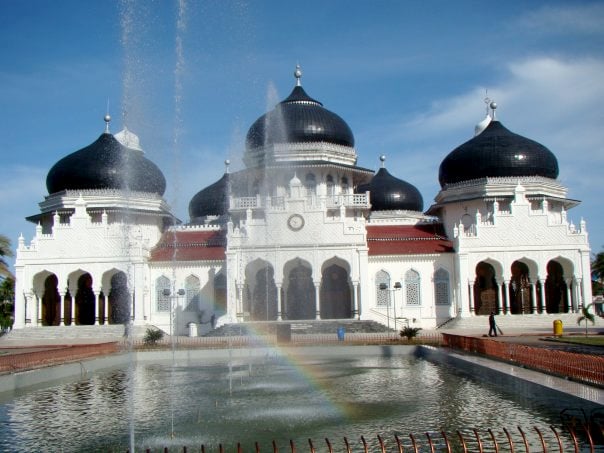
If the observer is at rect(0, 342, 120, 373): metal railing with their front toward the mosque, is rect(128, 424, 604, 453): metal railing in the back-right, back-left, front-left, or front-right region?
back-right

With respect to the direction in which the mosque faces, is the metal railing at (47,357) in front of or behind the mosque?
in front

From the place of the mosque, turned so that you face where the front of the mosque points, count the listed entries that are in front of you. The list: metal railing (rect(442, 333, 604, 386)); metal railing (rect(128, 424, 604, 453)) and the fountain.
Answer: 3

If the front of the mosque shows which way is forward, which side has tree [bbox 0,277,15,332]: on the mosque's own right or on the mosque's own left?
on the mosque's own right

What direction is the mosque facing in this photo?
toward the camera

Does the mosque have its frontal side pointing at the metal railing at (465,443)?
yes

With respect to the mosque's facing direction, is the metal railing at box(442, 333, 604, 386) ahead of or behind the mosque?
ahead

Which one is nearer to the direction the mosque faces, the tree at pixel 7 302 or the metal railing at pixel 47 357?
the metal railing
